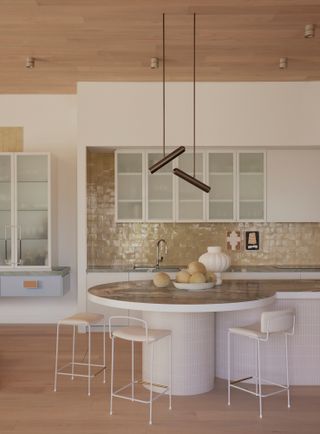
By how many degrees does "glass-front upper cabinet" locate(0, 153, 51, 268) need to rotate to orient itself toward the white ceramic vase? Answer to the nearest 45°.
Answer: approximately 45° to its left

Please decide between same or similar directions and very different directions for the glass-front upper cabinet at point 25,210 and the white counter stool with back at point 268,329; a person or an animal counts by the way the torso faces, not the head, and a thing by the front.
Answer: very different directions

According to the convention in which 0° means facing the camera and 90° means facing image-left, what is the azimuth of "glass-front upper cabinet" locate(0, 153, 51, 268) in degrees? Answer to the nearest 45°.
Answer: approximately 0°

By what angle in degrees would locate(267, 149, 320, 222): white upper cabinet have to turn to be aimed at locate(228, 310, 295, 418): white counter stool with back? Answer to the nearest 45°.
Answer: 0° — it already faces it

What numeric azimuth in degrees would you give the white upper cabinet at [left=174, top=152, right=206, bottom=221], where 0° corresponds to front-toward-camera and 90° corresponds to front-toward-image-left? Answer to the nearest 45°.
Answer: approximately 0°

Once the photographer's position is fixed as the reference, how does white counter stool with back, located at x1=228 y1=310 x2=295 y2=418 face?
facing away from the viewer and to the left of the viewer

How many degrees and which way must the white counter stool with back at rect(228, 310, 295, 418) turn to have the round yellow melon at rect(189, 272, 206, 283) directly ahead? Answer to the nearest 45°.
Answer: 0° — it already faces it

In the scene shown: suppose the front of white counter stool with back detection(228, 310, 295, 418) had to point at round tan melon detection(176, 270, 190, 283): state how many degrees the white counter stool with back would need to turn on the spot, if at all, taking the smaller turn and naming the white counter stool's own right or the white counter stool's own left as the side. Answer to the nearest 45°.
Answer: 0° — it already faces it

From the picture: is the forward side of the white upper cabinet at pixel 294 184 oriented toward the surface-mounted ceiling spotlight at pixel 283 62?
yes
